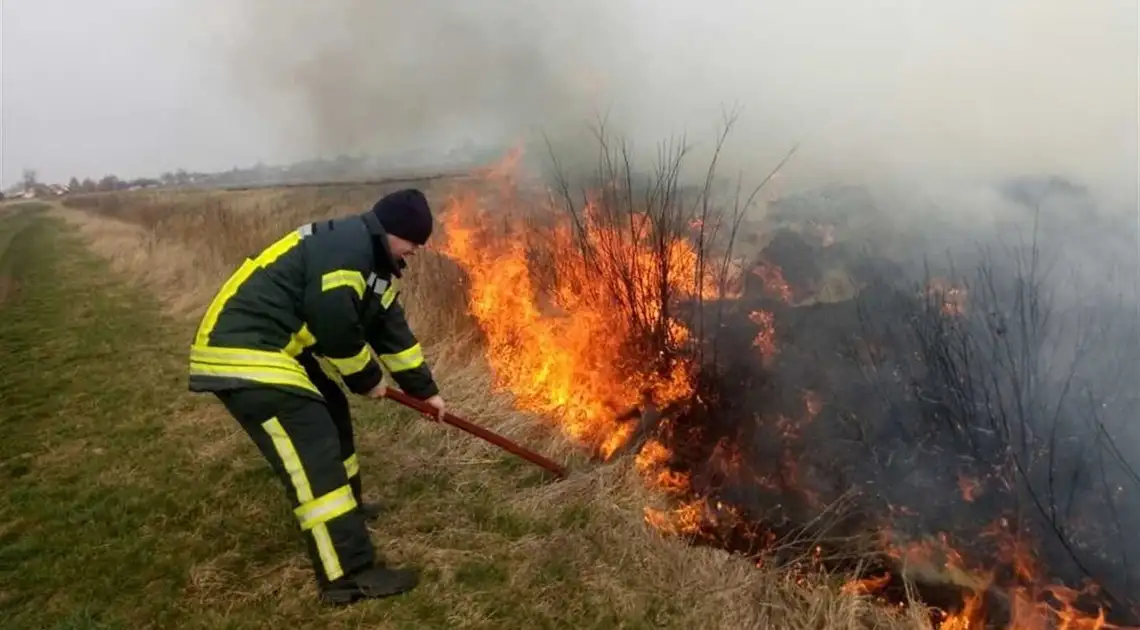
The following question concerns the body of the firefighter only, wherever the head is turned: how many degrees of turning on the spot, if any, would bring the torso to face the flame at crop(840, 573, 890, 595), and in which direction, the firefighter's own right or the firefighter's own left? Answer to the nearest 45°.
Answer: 0° — they already face it

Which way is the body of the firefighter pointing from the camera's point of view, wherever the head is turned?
to the viewer's right

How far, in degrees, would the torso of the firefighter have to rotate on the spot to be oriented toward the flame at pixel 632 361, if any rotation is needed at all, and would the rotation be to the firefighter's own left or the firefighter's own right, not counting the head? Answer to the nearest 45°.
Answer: approximately 45° to the firefighter's own left
